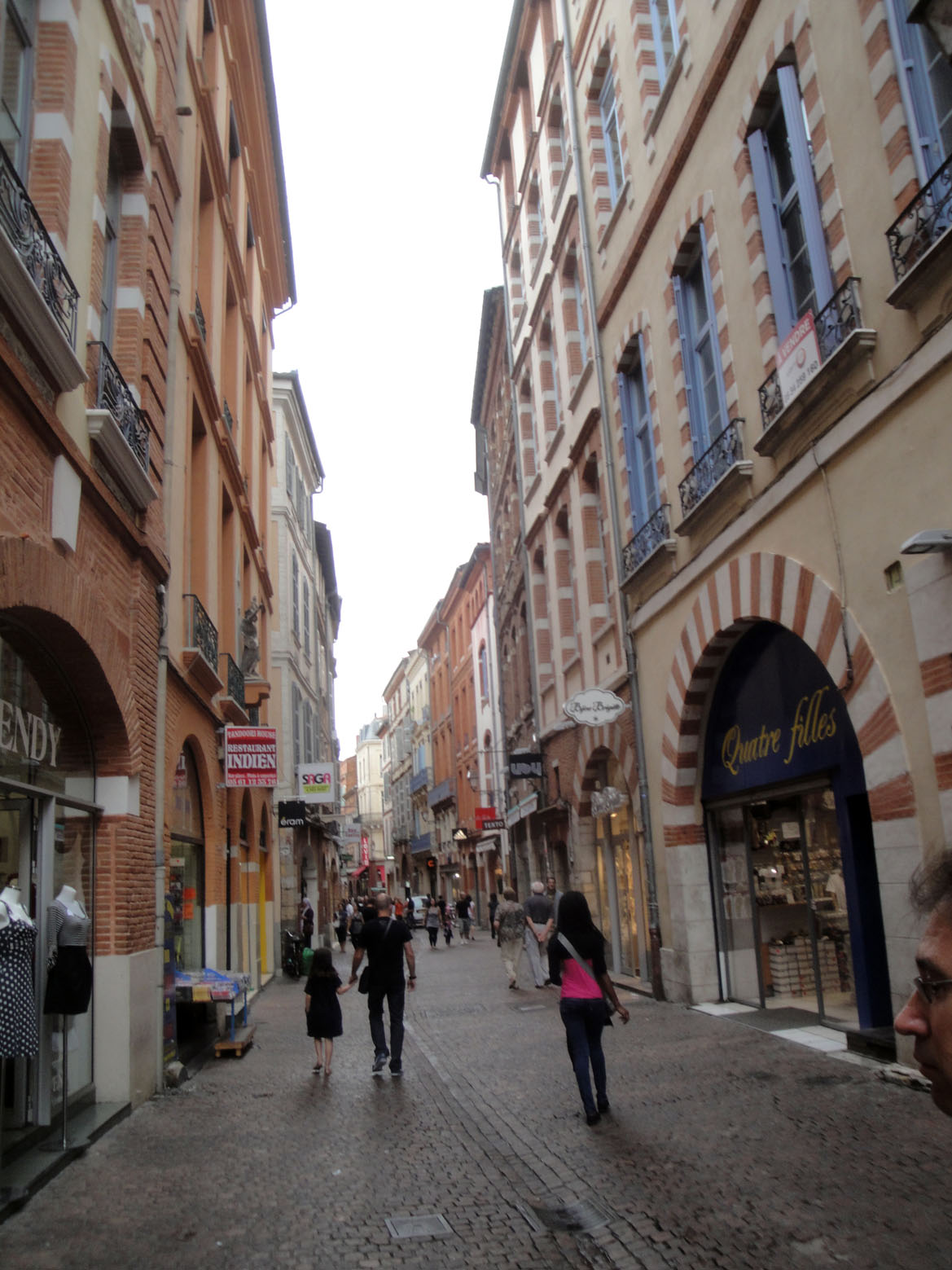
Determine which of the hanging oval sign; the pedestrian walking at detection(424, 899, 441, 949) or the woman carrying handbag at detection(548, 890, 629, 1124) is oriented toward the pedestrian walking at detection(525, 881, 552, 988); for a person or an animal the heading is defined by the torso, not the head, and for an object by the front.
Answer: the woman carrying handbag

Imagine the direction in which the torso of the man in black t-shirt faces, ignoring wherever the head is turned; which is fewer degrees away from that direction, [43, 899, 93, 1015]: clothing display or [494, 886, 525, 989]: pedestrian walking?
the pedestrian walking

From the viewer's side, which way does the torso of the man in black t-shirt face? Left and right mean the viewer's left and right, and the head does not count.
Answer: facing away from the viewer

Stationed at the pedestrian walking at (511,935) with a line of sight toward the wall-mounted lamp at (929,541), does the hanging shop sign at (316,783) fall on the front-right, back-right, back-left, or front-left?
back-right

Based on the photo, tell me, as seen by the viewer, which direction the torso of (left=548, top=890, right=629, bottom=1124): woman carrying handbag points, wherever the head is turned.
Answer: away from the camera

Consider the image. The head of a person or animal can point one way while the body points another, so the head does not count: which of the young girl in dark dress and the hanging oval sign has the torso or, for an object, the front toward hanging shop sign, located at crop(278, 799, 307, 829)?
the young girl in dark dress

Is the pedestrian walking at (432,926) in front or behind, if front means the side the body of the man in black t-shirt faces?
in front

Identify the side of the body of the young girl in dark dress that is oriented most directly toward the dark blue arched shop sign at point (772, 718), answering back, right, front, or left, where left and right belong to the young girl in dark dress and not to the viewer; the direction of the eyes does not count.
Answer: right

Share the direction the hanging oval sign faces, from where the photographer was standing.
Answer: facing the viewer

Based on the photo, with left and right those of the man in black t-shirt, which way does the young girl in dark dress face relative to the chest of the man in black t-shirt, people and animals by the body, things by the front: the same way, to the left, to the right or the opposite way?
the same way

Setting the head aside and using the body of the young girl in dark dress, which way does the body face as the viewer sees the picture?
away from the camera

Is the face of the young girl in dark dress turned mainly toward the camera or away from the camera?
away from the camera

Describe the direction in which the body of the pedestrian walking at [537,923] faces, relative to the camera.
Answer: away from the camera
